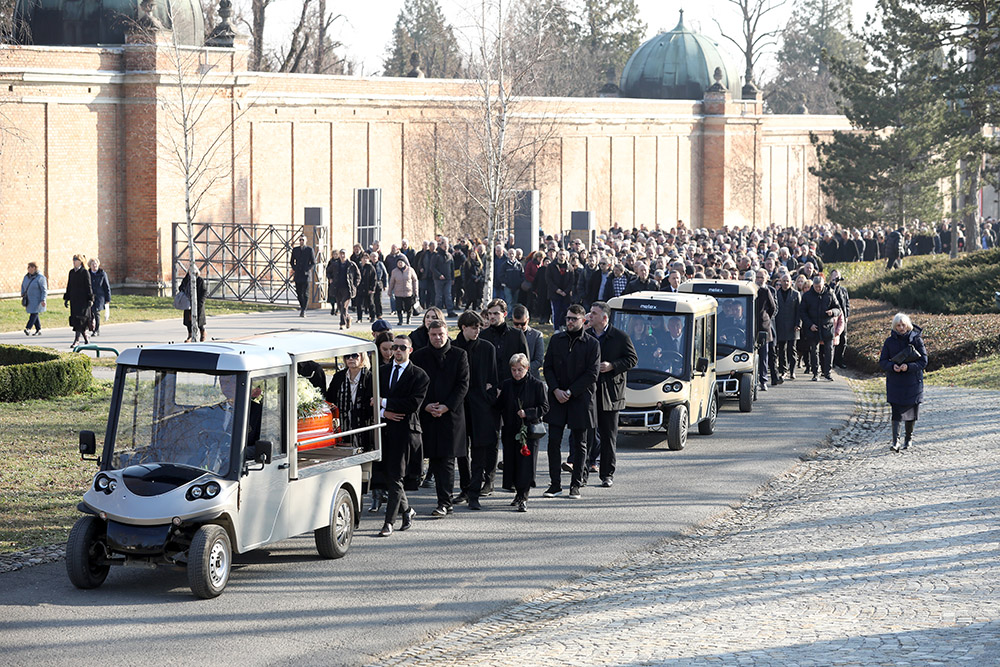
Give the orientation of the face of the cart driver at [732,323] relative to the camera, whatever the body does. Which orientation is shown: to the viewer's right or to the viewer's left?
to the viewer's left

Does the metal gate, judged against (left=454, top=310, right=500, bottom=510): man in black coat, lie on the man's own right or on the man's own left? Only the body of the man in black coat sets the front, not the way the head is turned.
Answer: on the man's own right

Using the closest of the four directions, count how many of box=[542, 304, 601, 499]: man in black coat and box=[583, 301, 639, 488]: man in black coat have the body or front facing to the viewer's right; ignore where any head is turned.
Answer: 0

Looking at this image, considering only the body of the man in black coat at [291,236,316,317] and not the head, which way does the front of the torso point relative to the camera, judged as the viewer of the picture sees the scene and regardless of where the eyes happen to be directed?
toward the camera

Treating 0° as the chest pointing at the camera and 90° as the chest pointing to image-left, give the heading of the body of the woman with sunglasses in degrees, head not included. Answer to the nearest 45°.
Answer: approximately 45°

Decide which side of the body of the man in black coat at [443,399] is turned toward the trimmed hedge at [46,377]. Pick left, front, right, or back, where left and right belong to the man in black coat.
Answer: right

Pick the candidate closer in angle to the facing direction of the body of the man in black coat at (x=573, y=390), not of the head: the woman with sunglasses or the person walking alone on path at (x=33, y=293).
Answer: the woman with sunglasses

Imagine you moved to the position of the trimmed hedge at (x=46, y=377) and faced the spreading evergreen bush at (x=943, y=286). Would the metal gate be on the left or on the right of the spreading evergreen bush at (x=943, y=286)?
left

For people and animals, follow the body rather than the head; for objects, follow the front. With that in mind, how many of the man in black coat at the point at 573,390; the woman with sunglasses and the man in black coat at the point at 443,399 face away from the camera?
0

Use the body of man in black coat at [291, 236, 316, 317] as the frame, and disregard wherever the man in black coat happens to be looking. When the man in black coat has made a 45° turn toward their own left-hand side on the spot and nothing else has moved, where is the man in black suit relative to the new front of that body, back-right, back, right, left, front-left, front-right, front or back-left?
front-right

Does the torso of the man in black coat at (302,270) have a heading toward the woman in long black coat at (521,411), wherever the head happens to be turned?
yes

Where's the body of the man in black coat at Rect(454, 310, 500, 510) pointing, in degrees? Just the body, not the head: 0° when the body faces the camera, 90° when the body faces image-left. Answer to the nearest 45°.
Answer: approximately 45°

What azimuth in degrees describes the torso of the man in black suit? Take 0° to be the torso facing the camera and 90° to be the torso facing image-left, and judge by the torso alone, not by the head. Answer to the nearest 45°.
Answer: approximately 45°
